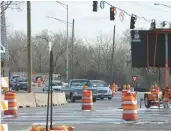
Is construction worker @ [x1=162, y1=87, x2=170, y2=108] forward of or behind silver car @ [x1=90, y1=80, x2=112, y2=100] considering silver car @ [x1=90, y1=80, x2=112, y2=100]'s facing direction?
forward

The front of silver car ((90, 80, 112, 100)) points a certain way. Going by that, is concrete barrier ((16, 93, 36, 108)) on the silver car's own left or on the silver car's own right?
on the silver car's own right

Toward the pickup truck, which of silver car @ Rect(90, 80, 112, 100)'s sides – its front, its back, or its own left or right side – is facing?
right

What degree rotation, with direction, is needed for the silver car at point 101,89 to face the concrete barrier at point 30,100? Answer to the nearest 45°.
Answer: approximately 90° to its right

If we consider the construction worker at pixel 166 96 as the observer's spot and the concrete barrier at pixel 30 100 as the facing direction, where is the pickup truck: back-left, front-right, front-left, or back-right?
front-right

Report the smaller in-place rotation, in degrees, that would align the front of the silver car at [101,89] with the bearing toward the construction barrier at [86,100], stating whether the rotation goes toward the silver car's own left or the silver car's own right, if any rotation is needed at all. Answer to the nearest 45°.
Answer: approximately 45° to the silver car's own right

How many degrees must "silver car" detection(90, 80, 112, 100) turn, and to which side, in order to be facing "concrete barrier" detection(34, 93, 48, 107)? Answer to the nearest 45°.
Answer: approximately 90° to its right

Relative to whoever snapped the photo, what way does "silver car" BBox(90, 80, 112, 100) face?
facing the viewer and to the right of the viewer
